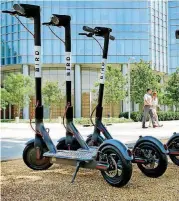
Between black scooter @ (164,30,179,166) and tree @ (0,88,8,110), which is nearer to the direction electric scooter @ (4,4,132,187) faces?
the tree

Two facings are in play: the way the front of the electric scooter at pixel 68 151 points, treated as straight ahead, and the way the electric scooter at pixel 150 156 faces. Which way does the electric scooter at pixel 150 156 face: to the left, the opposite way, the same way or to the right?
the same way

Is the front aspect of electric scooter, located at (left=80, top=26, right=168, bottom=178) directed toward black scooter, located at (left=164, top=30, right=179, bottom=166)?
no

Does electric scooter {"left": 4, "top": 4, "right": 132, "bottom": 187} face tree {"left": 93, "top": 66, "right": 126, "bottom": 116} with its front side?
no

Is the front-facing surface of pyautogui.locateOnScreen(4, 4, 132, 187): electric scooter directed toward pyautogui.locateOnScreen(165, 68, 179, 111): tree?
no

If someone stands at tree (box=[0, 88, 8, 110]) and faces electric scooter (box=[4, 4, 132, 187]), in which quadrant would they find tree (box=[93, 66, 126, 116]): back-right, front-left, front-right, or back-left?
front-left
